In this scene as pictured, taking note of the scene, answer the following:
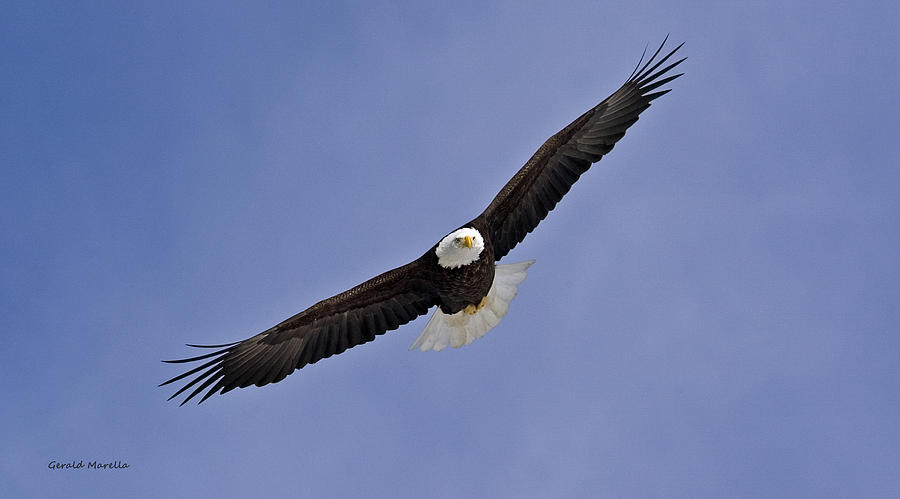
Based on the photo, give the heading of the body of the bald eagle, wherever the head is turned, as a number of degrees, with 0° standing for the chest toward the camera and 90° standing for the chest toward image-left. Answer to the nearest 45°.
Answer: approximately 0°
